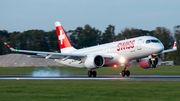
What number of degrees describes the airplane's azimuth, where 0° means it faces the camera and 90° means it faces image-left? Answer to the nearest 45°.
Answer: approximately 315°
